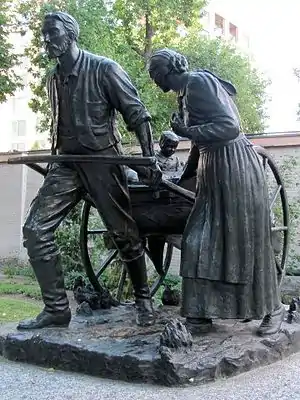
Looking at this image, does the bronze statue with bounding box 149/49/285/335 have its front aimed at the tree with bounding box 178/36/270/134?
no

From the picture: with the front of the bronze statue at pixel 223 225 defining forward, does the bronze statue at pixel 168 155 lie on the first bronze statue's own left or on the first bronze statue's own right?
on the first bronze statue's own right

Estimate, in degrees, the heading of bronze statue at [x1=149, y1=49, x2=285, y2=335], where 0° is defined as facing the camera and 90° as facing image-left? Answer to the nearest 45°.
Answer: approximately 90°

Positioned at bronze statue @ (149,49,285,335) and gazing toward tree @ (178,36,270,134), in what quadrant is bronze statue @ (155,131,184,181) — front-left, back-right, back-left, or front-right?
front-left

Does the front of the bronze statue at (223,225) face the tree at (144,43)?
no

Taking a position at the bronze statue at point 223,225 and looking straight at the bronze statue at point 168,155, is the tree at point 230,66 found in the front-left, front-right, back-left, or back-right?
front-right
